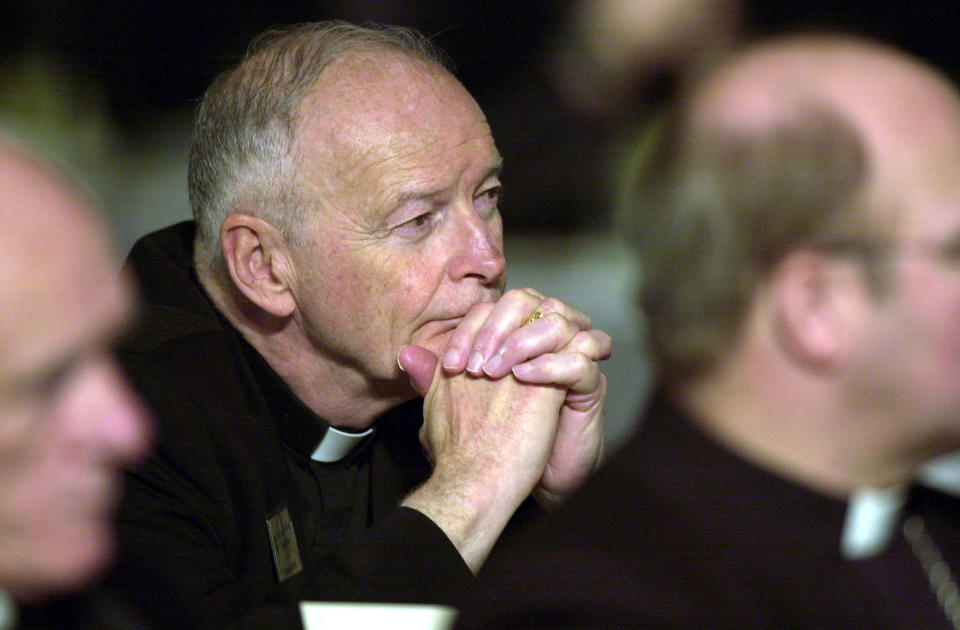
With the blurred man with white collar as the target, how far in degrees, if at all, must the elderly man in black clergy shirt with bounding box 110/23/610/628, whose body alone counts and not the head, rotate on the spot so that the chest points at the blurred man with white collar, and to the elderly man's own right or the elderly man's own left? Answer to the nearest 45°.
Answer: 0° — they already face them

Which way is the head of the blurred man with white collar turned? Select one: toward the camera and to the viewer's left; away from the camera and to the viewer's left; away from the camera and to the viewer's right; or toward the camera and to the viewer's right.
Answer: away from the camera and to the viewer's right

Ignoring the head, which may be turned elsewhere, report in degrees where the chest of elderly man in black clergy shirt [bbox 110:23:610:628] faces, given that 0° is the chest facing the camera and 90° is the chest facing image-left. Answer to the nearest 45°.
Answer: approximately 315°
